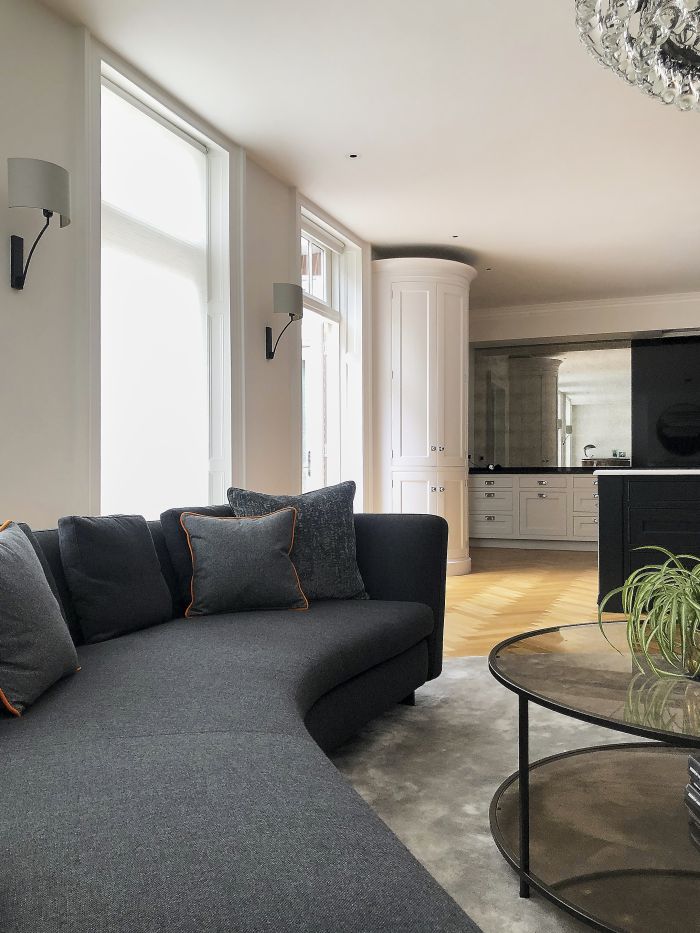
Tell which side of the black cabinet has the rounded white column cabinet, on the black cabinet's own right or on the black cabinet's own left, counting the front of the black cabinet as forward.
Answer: on the black cabinet's own right

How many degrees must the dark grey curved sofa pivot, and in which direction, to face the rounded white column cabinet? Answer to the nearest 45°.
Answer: approximately 135° to its left

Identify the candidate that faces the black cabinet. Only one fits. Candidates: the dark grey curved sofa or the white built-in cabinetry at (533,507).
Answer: the white built-in cabinetry

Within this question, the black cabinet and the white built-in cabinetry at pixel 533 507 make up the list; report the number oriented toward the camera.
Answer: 2

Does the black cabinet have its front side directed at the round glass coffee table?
yes

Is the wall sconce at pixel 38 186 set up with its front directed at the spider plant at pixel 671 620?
yes

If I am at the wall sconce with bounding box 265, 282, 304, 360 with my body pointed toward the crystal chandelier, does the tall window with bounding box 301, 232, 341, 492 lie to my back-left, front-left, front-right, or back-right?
back-left
